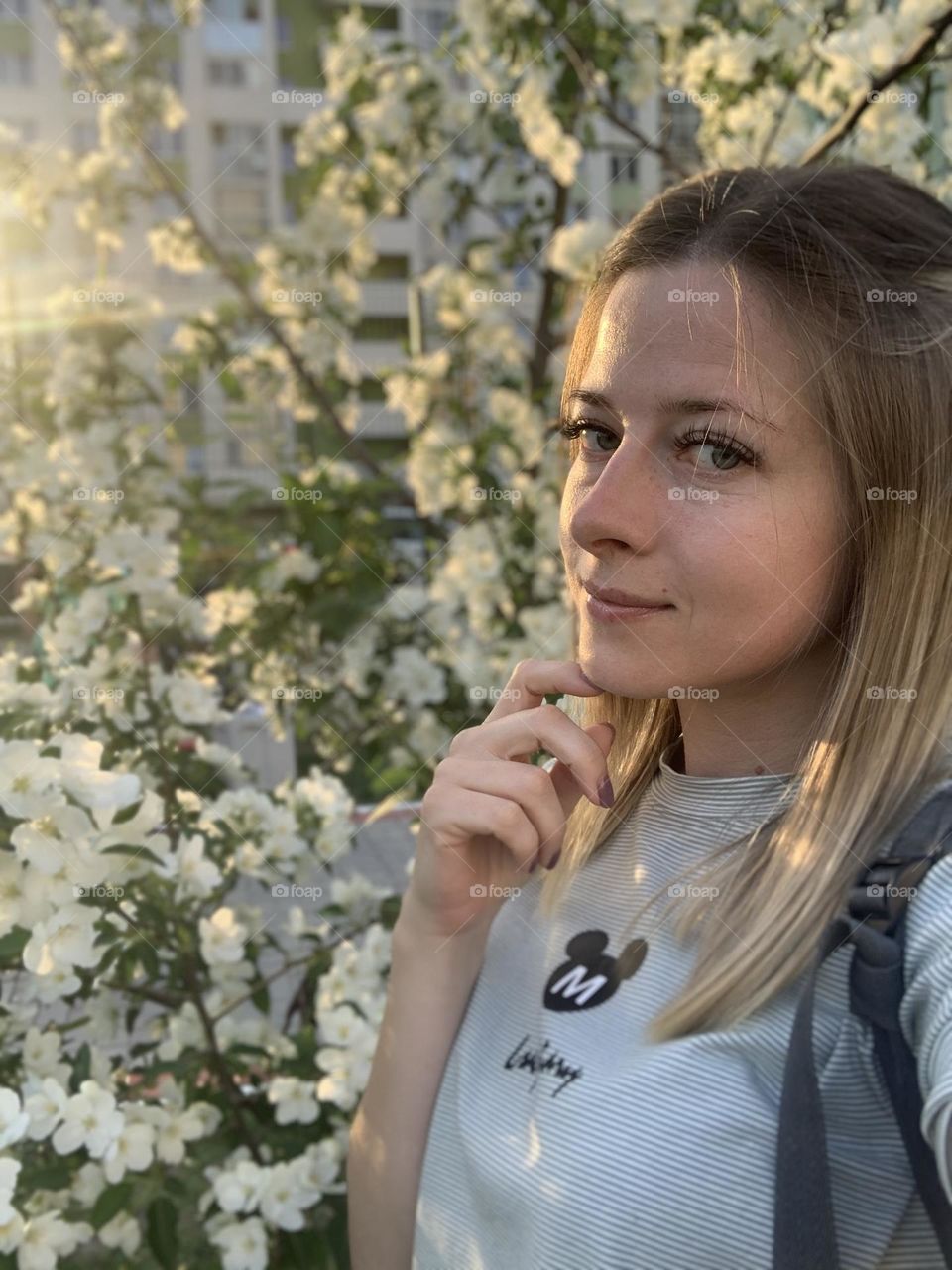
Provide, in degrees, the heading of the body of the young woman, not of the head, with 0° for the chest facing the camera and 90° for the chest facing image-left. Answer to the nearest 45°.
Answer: approximately 45°

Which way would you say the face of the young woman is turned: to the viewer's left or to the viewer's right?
to the viewer's left
